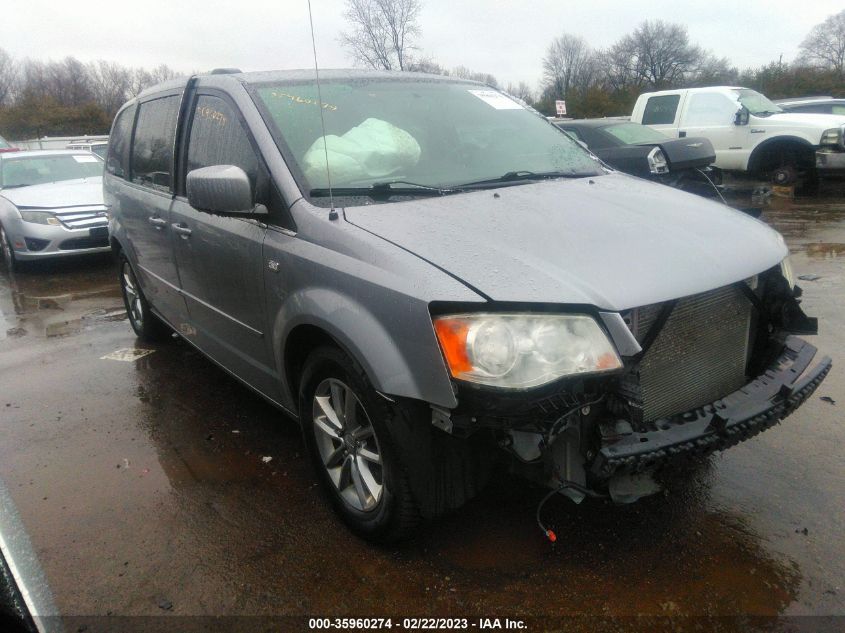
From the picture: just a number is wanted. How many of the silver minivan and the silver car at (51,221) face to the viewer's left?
0

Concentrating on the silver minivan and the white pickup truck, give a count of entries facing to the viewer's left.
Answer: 0

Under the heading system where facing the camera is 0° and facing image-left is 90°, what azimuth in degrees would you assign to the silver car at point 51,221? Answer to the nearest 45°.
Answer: approximately 315°

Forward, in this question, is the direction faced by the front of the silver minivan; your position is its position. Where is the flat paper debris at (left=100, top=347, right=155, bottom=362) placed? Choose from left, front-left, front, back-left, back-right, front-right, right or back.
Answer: back

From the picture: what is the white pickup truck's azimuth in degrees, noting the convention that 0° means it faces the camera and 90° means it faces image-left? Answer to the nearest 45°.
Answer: approximately 315°

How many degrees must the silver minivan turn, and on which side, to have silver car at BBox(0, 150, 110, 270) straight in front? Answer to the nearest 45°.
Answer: approximately 180°

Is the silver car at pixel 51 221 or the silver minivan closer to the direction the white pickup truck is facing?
the silver minivan

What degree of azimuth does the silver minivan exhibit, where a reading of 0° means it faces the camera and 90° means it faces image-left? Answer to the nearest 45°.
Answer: approximately 315°
